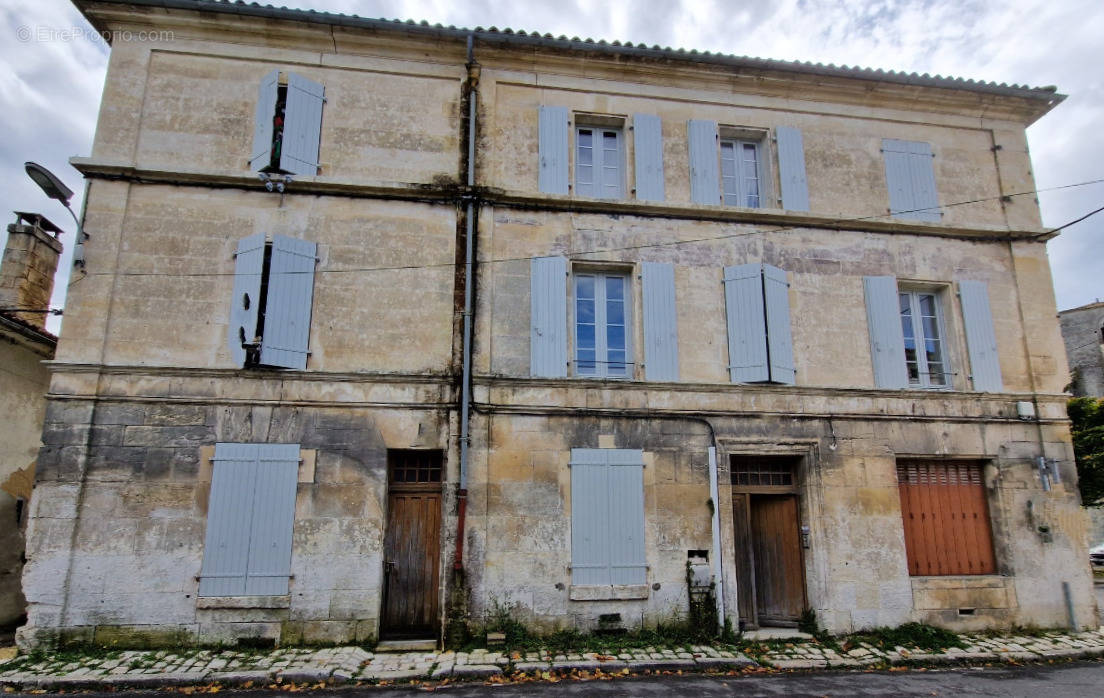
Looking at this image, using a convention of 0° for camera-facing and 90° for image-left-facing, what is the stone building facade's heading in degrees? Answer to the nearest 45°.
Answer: approximately 0°

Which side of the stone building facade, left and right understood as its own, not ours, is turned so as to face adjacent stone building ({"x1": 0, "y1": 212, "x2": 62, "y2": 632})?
right
